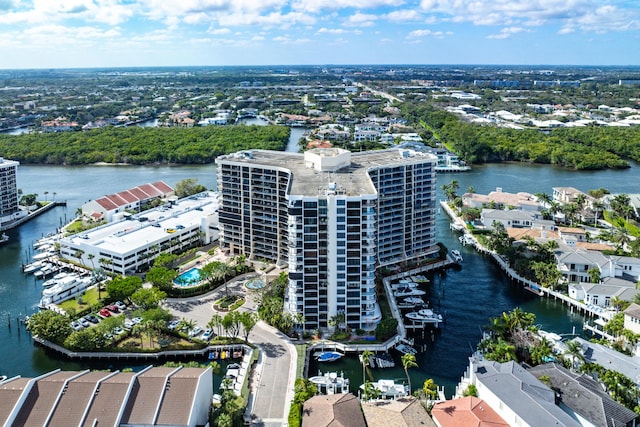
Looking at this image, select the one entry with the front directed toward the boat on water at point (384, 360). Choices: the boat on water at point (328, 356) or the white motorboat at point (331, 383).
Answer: the boat on water at point (328, 356)

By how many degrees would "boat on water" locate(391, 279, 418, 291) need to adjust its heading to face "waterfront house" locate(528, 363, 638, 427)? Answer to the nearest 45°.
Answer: approximately 45° to its right

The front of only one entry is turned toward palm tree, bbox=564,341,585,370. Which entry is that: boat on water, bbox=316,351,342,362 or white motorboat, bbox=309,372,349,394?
the boat on water

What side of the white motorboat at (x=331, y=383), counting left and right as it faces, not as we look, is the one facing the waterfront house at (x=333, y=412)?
left

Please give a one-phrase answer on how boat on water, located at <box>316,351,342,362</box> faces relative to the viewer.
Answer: facing to the right of the viewer

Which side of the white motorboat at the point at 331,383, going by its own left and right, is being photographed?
left

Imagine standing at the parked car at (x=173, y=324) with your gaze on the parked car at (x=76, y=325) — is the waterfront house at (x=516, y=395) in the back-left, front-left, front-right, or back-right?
back-left

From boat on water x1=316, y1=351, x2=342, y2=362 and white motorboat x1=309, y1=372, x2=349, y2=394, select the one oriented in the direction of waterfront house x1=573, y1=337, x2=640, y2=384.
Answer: the boat on water

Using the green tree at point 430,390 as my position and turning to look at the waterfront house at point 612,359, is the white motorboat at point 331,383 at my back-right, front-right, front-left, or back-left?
back-left

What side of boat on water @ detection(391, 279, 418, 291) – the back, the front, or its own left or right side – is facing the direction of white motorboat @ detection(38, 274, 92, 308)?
back

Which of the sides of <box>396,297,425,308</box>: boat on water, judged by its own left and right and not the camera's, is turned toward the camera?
right

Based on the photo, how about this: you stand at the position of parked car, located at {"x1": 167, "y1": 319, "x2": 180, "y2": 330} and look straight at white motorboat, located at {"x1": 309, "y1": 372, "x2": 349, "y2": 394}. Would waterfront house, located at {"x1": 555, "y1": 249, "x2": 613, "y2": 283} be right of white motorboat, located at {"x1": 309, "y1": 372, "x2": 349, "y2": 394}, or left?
left
